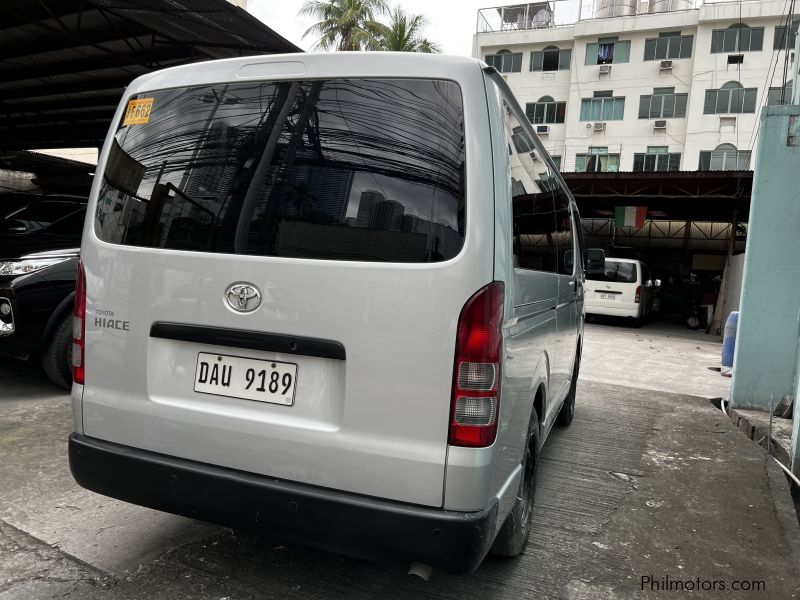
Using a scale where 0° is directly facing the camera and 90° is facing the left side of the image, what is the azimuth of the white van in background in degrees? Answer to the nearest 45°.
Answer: approximately 180°

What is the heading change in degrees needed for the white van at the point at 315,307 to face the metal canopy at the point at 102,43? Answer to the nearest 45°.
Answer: approximately 90° to its left

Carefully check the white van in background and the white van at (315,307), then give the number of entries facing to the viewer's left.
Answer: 0

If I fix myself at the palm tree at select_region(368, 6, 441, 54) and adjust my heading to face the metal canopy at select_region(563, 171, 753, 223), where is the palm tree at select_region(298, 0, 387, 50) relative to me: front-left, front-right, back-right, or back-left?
back-right

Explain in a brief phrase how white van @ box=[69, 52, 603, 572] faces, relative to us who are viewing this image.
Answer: facing away from the viewer and to the right of the viewer
